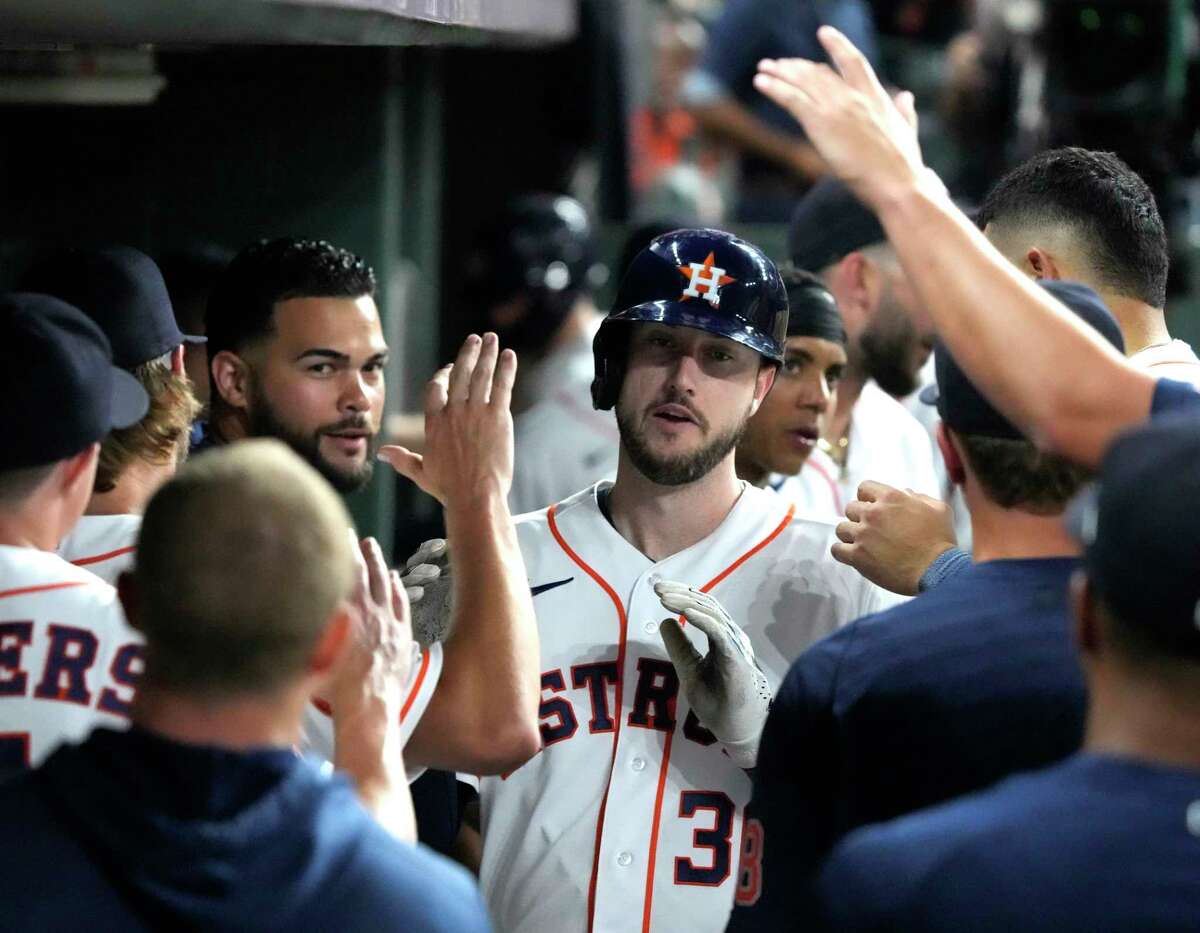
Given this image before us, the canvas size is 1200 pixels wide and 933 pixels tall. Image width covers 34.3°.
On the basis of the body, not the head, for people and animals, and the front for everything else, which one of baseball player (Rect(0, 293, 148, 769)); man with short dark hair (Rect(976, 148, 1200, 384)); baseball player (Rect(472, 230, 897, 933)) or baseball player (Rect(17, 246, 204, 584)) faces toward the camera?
baseball player (Rect(472, 230, 897, 933))

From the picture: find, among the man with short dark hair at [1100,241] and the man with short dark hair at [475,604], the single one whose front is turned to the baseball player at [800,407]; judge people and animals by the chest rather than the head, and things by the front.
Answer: the man with short dark hair at [1100,241]

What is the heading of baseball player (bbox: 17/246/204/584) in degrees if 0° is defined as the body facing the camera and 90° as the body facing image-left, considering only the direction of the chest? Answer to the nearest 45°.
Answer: approximately 225°

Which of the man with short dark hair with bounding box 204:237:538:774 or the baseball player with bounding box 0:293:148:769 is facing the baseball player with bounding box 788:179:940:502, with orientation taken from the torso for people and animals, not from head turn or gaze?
the baseball player with bounding box 0:293:148:769

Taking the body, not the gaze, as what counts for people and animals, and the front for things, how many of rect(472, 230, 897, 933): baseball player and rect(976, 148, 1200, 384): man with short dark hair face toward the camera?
1

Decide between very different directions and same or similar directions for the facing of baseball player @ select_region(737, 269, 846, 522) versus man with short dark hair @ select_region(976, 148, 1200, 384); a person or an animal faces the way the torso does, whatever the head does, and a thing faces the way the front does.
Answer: very different directions

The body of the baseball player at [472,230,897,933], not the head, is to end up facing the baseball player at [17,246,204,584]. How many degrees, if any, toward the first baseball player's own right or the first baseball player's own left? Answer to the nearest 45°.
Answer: approximately 90° to the first baseball player's own right

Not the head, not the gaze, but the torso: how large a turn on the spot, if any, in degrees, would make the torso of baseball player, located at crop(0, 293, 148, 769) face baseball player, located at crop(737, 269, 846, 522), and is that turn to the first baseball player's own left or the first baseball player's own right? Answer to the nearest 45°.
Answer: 0° — they already face them

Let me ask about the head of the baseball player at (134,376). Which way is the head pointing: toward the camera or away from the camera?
away from the camera

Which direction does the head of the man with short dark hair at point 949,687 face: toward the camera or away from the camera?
away from the camera

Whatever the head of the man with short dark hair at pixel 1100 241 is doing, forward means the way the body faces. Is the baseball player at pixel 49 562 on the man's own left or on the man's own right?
on the man's own left
